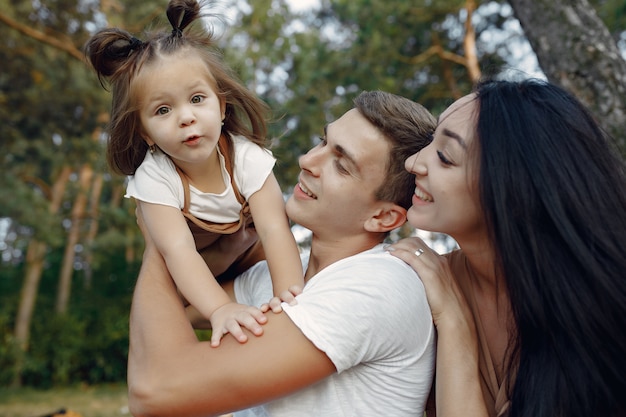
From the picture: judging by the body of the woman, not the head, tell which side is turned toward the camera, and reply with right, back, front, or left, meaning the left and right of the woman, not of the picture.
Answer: left

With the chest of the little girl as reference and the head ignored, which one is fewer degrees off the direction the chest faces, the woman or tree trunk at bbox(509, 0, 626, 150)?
the woman

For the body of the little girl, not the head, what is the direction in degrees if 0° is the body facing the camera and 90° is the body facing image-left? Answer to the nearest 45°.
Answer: approximately 0°

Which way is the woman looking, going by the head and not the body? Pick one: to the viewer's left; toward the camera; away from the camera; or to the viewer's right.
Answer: to the viewer's left

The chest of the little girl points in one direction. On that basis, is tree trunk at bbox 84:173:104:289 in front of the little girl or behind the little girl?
behind

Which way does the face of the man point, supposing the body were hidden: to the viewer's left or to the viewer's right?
to the viewer's left

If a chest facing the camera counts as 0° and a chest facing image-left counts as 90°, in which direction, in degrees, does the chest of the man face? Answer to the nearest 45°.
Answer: approximately 90°

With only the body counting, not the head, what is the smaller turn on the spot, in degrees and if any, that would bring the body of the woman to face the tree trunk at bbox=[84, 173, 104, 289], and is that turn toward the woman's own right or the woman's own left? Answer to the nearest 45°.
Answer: approximately 45° to the woman's own right

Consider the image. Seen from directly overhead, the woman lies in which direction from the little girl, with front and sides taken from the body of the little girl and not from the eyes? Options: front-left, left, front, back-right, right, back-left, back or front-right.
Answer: front-left
